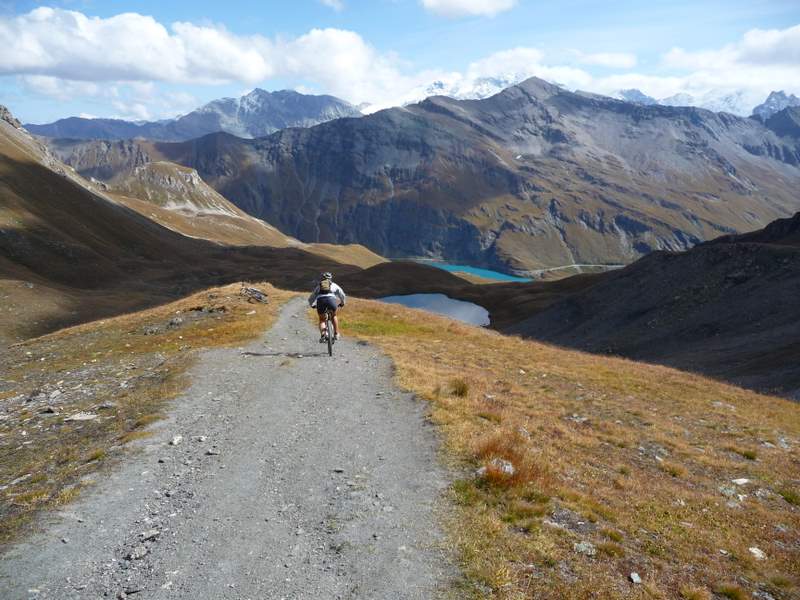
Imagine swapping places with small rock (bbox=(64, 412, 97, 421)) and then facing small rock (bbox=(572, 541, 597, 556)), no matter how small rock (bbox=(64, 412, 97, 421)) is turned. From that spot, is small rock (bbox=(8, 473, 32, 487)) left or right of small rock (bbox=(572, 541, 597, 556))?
right

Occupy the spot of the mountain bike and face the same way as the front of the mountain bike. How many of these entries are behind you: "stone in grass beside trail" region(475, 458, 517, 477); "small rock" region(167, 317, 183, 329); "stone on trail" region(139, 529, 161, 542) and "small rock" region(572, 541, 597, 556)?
3

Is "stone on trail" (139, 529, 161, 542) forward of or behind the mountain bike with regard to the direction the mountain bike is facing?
behind

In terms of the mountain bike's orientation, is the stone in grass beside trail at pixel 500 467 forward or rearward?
rearward

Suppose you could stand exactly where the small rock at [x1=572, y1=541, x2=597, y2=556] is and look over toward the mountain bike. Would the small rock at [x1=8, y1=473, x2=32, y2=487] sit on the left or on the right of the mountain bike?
left

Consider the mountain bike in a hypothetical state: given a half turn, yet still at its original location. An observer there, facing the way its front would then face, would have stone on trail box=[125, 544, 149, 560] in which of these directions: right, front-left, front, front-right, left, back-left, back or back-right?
front

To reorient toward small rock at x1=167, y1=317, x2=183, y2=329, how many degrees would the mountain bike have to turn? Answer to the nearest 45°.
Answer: approximately 45° to its left

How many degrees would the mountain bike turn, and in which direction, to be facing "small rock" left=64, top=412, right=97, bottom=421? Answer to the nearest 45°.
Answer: approximately 135° to its left

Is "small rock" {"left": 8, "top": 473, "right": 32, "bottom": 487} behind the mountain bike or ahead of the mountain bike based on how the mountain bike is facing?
behind

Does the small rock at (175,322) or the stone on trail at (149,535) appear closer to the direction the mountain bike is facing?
the small rock

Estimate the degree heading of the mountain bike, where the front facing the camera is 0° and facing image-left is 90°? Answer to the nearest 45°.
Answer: approximately 180°
